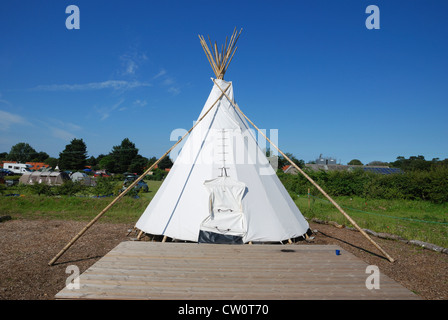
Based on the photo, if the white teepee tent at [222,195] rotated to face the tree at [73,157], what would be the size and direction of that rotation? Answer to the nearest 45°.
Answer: approximately 135° to its right

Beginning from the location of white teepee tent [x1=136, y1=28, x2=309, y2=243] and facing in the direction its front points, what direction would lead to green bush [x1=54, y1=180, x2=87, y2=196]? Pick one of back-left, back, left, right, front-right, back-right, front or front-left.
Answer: back-right

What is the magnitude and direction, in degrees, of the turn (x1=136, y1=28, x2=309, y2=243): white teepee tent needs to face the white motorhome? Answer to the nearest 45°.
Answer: approximately 135° to its right

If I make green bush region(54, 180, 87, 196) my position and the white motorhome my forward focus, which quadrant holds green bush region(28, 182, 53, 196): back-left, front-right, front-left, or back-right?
front-left

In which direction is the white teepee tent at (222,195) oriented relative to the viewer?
toward the camera

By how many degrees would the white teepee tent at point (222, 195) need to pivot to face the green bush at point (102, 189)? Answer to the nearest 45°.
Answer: approximately 135° to its right

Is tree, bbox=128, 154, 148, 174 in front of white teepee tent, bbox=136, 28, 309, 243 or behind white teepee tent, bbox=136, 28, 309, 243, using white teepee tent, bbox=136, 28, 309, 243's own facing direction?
behind
